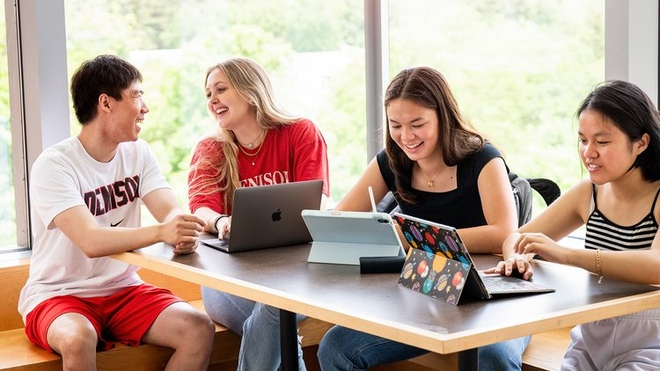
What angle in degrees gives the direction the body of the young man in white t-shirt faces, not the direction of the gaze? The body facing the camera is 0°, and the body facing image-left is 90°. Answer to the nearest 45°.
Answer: approximately 315°

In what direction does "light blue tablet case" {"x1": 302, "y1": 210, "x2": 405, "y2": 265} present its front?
away from the camera

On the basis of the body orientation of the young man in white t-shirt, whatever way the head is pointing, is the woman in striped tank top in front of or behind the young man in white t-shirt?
in front

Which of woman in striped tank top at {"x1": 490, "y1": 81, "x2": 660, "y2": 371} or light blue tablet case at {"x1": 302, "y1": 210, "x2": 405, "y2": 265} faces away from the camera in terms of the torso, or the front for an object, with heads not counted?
the light blue tablet case

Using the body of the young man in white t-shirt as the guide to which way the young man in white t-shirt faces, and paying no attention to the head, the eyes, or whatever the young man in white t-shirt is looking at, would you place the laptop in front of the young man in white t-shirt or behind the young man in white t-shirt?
in front

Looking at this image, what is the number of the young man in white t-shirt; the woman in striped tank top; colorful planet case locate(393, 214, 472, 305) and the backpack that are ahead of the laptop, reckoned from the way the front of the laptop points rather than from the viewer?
1

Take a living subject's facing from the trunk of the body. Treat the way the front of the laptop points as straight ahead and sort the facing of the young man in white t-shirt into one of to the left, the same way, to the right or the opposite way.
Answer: the opposite way

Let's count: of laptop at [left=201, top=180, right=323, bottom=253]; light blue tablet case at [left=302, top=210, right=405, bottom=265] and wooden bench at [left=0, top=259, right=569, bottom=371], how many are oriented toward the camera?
1

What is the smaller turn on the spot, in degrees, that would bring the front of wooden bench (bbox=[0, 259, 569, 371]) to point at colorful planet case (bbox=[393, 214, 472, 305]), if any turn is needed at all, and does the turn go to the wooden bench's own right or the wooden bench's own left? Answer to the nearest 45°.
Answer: approximately 45° to the wooden bench's own left

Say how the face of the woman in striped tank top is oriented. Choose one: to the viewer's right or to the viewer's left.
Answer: to the viewer's left

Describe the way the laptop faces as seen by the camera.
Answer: facing away from the viewer and to the left of the viewer
